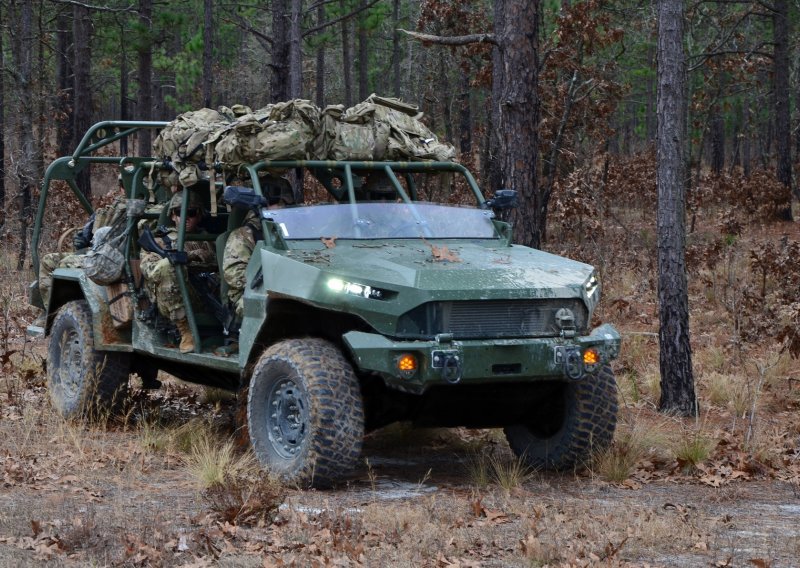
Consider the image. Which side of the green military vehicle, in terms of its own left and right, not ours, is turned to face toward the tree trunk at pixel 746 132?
left

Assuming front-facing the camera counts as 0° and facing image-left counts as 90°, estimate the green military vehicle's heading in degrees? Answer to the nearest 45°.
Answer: approximately 315°

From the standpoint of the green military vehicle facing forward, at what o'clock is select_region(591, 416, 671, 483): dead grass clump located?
The dead grass clump is roughly at 10 o'clock from the green military vehicle.

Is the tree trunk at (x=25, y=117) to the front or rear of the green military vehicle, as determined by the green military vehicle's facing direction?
to the rear

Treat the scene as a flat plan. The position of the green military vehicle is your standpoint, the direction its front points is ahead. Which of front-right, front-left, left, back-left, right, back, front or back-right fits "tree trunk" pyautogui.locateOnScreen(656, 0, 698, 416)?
left

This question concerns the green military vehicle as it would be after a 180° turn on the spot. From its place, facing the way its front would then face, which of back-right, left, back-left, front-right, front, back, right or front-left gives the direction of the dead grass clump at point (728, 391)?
right

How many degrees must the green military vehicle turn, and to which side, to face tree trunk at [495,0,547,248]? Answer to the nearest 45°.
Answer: approximately 135° to its left

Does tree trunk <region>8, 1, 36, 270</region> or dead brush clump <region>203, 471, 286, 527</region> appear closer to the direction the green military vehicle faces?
the dead brush clump

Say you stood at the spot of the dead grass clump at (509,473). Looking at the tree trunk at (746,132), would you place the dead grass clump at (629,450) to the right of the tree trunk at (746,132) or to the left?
right
